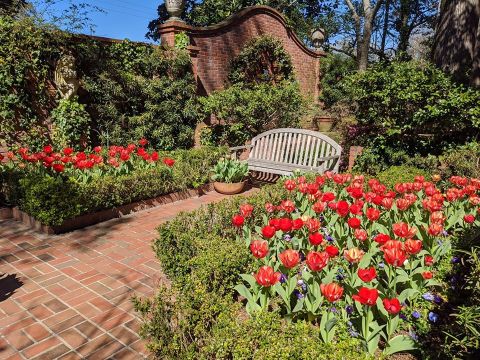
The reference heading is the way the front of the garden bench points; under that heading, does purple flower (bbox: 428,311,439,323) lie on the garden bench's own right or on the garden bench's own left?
on the garden bench's own left

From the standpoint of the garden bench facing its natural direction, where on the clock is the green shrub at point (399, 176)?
The green shrub is roughly at 9 o'clock from the garden bench.

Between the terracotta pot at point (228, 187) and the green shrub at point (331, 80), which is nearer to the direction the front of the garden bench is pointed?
the terracotta pot

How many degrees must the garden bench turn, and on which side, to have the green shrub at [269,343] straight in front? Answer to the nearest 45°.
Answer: approximately 45° to its left

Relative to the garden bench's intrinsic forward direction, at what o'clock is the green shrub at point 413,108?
The green shrub is roughly at 8 o'clock from the garden bench.

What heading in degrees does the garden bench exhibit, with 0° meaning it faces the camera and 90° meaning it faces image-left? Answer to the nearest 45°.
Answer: approximately 45°

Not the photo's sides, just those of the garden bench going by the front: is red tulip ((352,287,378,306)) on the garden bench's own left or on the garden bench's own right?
on the garden bench's own left

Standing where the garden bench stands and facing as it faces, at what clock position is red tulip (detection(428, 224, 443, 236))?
The red tulip is roughly at 10 o'clock from the garden bench.
